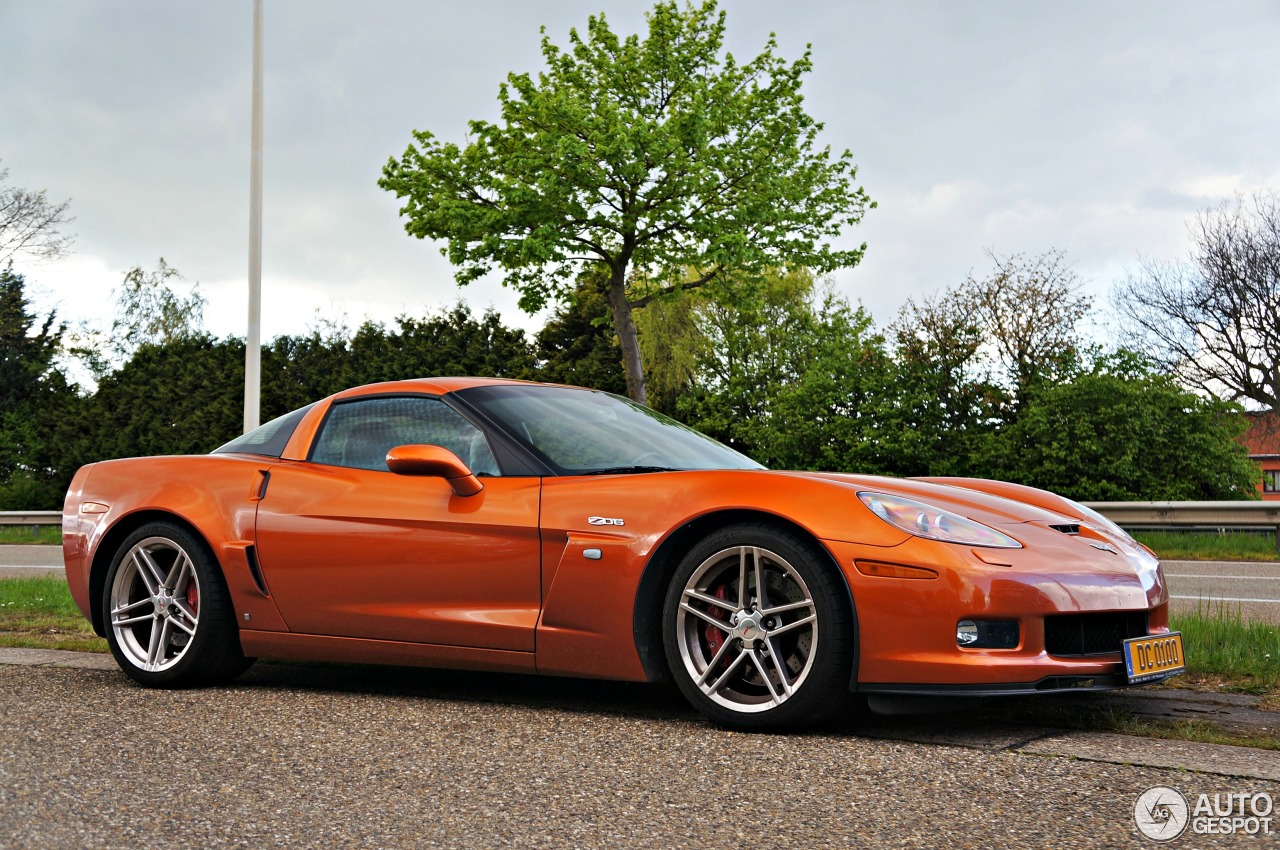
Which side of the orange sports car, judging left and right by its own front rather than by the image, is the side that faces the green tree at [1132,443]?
left

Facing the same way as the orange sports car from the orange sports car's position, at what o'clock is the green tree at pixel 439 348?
The green tree is roughly at 7 o'clock from the orange sports car.

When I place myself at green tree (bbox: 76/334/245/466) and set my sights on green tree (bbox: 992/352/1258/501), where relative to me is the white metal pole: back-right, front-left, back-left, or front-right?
front-right

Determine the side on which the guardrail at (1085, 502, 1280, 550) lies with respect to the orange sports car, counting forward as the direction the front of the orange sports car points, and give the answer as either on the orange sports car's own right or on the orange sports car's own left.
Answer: on the orange sports car's own left

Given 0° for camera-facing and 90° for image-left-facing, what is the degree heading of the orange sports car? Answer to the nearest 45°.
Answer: approximately 315°

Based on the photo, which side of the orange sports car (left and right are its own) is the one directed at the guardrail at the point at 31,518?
back

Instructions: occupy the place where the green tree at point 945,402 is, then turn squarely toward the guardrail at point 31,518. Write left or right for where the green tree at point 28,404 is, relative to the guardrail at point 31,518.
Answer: right

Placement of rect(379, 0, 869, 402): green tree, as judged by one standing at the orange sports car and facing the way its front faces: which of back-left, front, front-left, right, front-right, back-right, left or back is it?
back-left

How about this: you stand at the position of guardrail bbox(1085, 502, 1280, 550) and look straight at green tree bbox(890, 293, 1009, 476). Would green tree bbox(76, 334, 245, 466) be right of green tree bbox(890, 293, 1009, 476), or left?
left

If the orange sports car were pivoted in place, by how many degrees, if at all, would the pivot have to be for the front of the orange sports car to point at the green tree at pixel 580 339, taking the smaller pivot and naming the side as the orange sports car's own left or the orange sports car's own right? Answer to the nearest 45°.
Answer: approximately 135° to the orange sports car's own left

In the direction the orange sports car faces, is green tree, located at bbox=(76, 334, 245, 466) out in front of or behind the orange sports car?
behind
